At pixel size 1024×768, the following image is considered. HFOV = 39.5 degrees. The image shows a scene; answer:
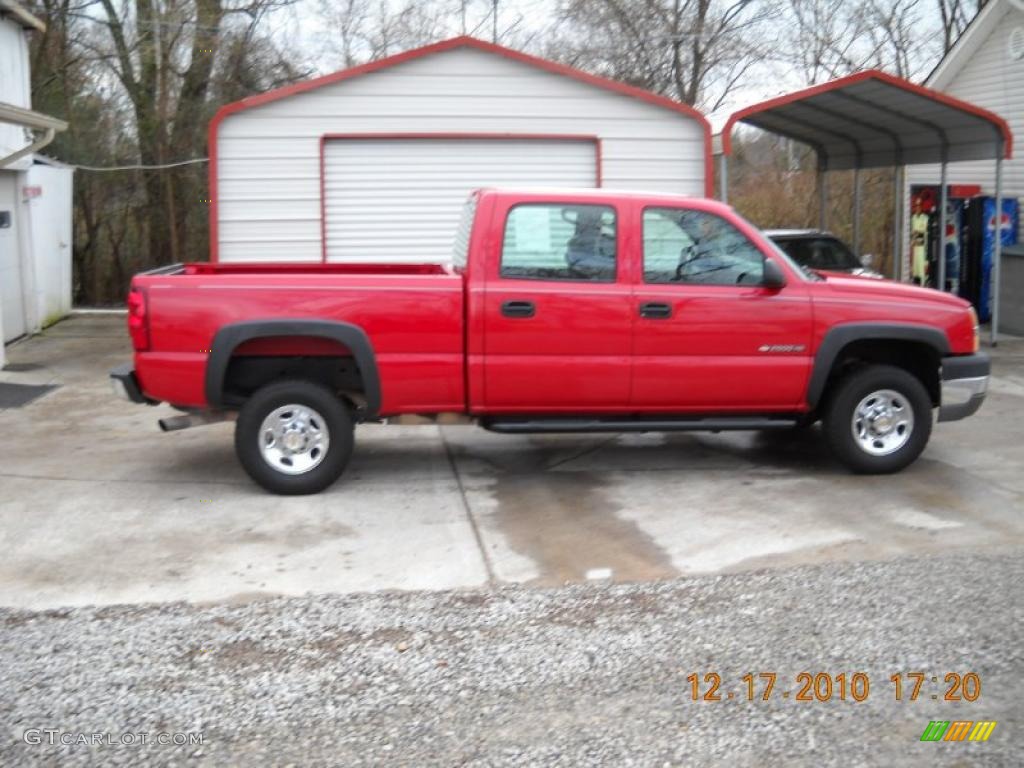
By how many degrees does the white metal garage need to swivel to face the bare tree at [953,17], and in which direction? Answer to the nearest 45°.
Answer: approximately 135° to its left

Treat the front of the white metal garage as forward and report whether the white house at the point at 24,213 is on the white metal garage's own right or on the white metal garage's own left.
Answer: on the white metal garage's own right

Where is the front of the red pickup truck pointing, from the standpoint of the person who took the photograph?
facing to the right of the viewer

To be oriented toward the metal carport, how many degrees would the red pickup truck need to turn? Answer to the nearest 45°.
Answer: approximately 45° to its left

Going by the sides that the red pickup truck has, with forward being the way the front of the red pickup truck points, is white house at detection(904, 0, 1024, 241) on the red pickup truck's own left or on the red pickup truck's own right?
on the red pickup truck's own left

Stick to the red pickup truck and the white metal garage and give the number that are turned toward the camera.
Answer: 1

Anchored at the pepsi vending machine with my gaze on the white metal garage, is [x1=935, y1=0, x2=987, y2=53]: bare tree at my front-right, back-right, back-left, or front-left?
back-right

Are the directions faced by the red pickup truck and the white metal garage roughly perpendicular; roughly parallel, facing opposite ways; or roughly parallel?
roughly perpendicular

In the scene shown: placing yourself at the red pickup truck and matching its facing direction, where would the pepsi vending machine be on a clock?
The pepsi vending machine is roughly at 10 o'clock from the red pickup truck.

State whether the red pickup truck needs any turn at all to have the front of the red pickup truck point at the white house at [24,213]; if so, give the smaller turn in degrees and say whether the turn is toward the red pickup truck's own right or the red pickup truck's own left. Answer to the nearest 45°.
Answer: approximately 135° to the red pickup truck's own left

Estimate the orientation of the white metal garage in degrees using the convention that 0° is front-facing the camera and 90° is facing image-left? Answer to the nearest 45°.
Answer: approximately 0°

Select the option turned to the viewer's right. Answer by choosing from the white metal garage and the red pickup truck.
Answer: the red pickup truck

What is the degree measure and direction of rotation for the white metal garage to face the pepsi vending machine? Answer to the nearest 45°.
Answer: approximately 135° to its left
